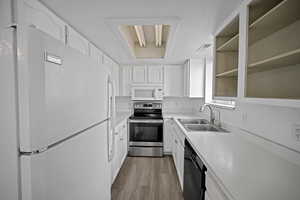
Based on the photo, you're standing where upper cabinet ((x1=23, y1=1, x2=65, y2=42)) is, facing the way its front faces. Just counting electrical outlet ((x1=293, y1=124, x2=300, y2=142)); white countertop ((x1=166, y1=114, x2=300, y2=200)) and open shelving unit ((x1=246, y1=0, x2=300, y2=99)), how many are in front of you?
3

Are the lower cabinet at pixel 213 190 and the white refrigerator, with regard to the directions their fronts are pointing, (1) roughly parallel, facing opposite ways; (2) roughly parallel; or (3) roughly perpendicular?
roughly parallel, facing opposite ways

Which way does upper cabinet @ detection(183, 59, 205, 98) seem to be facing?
to the viewer's left

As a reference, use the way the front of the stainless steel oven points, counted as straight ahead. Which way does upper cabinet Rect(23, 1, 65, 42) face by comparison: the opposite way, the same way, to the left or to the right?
to the left

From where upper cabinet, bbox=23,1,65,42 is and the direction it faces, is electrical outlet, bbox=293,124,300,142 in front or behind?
in front

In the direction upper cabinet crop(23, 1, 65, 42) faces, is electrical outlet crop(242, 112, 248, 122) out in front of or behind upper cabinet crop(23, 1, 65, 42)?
in front

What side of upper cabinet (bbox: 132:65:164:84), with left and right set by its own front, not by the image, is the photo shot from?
front

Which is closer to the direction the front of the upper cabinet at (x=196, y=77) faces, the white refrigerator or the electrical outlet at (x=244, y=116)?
the white refrigerator

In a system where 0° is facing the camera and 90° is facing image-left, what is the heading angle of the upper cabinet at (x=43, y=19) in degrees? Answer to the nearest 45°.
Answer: approximately 315°

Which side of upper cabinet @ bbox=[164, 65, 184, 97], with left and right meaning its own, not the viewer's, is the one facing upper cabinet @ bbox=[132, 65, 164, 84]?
right

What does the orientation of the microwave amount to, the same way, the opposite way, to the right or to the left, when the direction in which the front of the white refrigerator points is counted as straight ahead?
to the right

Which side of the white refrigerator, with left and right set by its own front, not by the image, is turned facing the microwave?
left

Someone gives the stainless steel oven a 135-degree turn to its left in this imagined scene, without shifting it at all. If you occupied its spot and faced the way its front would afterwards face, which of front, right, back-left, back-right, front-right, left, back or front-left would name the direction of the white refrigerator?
back-right

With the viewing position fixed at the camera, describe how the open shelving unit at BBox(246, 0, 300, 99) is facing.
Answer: facing the viewer and to the left of the viewer

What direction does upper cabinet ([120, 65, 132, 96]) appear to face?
toward the camera

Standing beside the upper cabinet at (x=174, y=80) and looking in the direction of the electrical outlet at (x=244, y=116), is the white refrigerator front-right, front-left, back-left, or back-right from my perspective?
front-right

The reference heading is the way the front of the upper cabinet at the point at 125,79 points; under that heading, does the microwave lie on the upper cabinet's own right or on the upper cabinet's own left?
on the upper cabinet's own left
